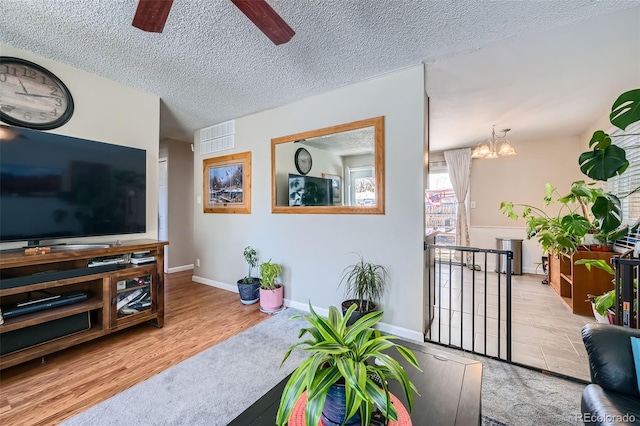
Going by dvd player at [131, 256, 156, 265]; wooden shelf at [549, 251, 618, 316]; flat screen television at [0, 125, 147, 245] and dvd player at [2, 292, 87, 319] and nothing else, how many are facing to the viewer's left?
1

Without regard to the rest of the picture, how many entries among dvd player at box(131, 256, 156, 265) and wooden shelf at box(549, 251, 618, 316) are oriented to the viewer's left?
1

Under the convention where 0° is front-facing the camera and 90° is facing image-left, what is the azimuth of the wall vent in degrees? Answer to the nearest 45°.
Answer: approximately 45°

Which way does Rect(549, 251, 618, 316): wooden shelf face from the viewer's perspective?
to the viewer's left

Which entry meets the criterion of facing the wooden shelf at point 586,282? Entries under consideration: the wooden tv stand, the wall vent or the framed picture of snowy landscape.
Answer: the wooden tv stand

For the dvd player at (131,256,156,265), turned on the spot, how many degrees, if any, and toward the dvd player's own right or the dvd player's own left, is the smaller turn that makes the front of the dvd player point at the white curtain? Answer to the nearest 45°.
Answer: approximately 45° to the dvd player's own left

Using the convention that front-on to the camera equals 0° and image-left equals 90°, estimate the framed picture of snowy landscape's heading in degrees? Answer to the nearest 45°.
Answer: approximately 45°

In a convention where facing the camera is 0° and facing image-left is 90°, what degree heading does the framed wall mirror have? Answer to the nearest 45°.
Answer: approximately 45°

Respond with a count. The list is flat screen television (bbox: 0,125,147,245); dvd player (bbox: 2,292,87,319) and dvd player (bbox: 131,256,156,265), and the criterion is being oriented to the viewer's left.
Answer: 0

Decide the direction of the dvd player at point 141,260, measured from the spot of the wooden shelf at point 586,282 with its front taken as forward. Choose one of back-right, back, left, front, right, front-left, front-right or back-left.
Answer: front-left

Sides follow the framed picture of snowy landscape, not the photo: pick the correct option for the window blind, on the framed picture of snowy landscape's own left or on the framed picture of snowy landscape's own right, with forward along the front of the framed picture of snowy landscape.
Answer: on the framed picture of snowy landscape's own left

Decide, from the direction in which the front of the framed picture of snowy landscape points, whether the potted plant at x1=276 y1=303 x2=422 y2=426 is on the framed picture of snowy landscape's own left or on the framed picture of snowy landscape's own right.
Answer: on the framed picture of snowy landscape's own left

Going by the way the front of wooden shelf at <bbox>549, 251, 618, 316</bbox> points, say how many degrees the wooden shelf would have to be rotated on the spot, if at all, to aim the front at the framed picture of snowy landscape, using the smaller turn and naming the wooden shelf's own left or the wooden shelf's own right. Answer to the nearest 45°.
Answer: approximately 45° to the wooden shelf's own left

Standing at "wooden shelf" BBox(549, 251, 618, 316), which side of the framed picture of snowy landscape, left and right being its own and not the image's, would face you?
left
